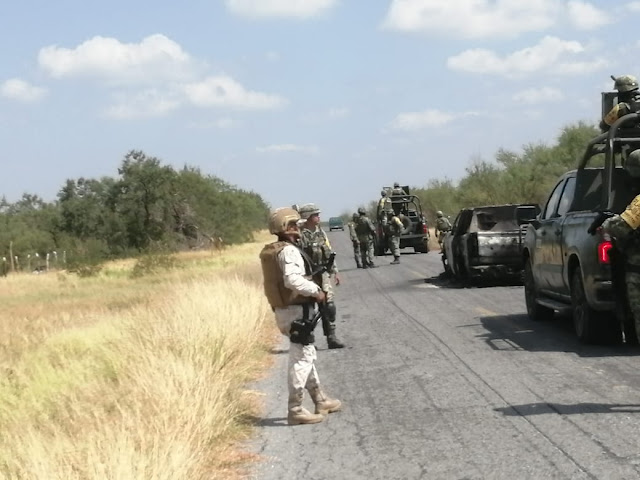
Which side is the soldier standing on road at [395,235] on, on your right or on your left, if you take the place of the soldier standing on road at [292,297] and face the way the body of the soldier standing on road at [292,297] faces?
on your left

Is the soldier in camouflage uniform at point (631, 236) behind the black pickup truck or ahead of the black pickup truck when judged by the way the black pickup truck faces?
behind

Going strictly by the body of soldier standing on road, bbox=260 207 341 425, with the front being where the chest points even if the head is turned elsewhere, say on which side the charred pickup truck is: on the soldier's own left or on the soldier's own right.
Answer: on the soldier's own left

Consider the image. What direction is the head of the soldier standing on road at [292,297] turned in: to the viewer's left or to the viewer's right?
to the viewer's right
